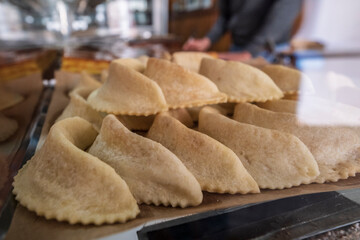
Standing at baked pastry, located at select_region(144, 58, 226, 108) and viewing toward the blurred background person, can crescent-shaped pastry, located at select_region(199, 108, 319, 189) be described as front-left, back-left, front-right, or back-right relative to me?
back-right

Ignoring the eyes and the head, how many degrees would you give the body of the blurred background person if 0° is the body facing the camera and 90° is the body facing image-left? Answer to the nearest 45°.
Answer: approximately 45°

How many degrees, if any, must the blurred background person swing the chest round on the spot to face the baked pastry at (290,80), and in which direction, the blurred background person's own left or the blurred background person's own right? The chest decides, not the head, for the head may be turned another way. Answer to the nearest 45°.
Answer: approximately 45° to the blurred background person's own left
